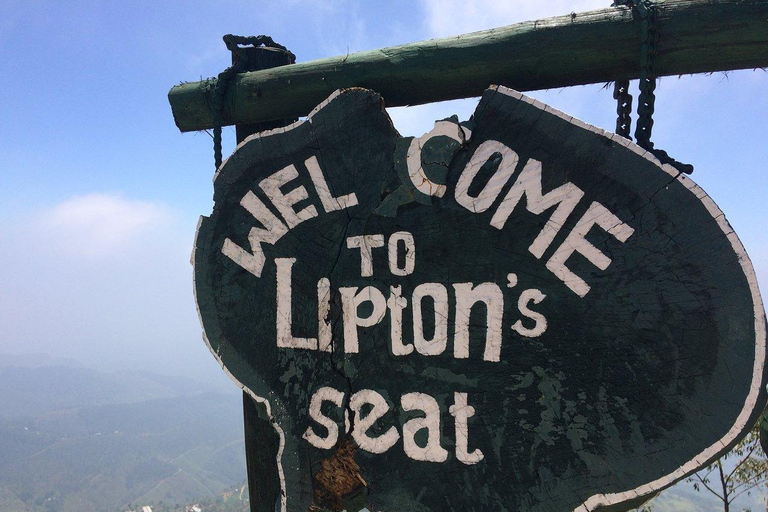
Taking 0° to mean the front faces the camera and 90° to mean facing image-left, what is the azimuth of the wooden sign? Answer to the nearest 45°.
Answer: approximately 0°

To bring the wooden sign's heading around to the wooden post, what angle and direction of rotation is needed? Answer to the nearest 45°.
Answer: approximately 135° to its right
